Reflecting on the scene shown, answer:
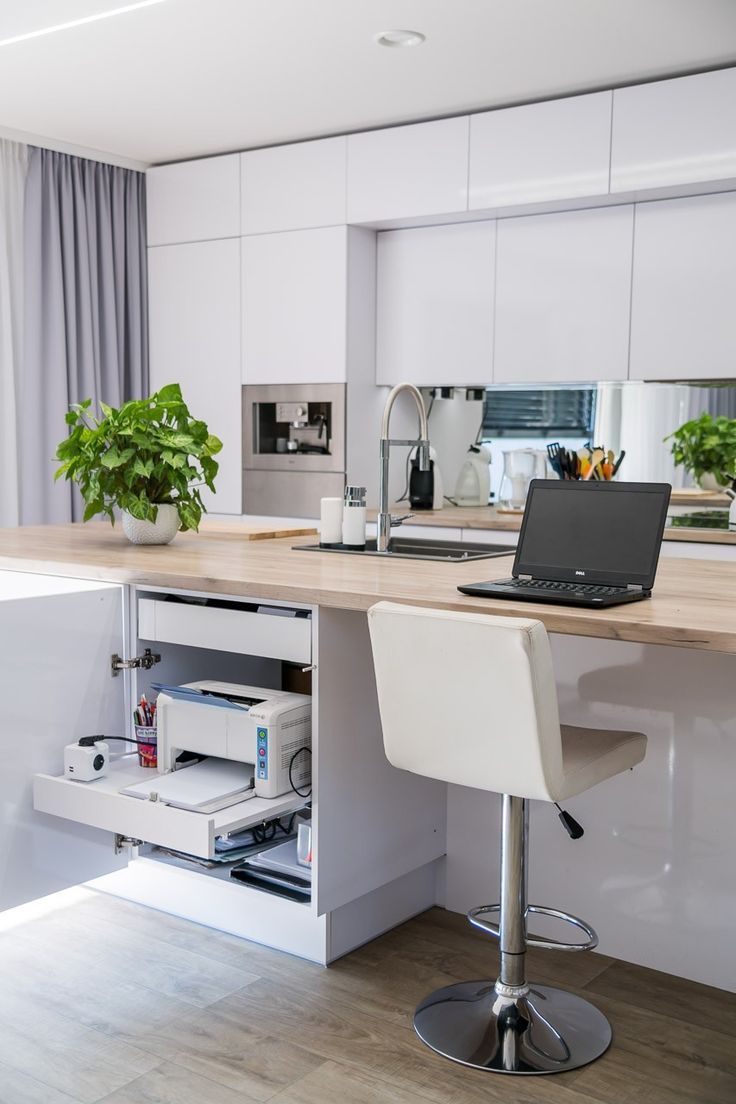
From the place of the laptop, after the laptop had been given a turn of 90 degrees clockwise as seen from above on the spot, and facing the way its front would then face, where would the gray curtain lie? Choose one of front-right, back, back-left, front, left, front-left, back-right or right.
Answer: front

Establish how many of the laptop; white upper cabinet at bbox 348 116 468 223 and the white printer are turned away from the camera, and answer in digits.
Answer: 0

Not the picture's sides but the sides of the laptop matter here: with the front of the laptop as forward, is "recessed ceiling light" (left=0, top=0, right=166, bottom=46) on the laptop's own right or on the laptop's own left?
on the laptop's own right

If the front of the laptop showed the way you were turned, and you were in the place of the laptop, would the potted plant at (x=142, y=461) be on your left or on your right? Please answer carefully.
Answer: on your right

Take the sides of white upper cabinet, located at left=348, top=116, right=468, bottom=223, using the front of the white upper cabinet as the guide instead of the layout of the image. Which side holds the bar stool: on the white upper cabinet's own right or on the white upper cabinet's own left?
on the white upper cabinet's own left

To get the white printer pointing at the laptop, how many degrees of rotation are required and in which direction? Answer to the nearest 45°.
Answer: approximately 90° to its left

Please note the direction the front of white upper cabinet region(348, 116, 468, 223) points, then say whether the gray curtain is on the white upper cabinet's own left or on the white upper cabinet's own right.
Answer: on the white upper cabinet's own right

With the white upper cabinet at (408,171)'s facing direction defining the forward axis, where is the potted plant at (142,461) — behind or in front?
in front

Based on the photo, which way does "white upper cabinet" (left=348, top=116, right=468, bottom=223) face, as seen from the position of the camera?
facing the viewer and to the left of the viewer

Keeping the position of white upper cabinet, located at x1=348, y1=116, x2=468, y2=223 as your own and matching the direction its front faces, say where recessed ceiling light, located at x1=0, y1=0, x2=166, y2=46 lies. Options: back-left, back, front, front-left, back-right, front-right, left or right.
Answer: front

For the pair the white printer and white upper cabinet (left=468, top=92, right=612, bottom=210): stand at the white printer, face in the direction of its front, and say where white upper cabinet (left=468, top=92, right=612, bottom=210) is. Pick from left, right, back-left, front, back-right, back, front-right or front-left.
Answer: back
